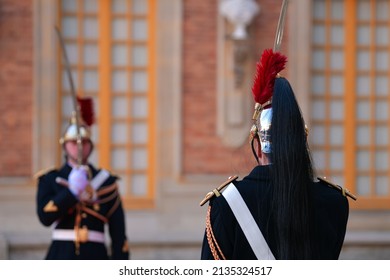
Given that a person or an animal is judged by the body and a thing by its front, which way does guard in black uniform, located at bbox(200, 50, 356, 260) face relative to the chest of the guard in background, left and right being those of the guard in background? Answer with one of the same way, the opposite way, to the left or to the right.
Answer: the opposite way

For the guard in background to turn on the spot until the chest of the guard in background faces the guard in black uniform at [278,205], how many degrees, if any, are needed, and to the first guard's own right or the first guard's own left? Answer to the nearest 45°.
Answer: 0° — they already face them

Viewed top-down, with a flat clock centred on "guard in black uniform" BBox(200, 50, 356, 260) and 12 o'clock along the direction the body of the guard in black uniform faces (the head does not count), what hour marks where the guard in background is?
The guard in background is roughly at 11 o'clock from the guard in black uniform.

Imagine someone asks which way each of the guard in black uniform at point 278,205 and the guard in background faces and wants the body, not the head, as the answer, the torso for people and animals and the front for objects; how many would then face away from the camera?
1

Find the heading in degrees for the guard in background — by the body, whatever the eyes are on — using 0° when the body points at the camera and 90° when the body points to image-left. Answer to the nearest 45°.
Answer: approximately 0°

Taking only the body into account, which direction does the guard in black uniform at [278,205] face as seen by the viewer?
away from the camera
